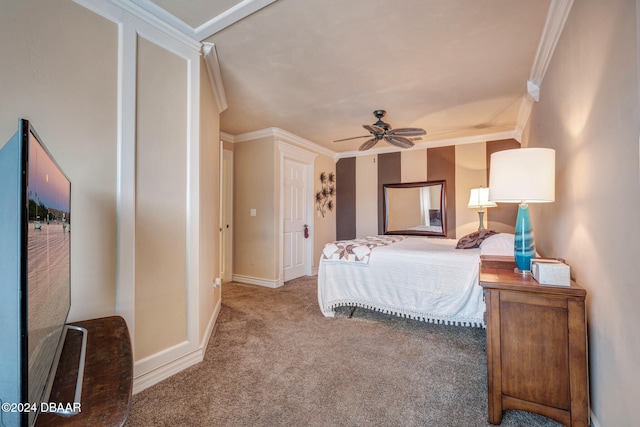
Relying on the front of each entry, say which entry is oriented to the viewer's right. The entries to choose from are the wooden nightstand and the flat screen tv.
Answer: the flat screen tv

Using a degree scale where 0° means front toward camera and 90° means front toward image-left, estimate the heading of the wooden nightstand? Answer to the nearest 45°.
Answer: approximately 90°

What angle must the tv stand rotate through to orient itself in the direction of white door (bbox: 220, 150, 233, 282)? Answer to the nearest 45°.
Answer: approximately 45° to its left

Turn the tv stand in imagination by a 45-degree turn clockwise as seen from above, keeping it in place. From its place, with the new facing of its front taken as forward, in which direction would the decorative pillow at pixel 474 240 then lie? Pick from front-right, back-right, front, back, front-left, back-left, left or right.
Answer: front-left

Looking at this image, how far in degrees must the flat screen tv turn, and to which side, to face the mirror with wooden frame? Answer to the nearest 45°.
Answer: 0° — it already faces it

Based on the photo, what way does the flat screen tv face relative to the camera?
to the viewer's right

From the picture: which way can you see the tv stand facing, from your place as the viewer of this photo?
facing to the right of the viewer
